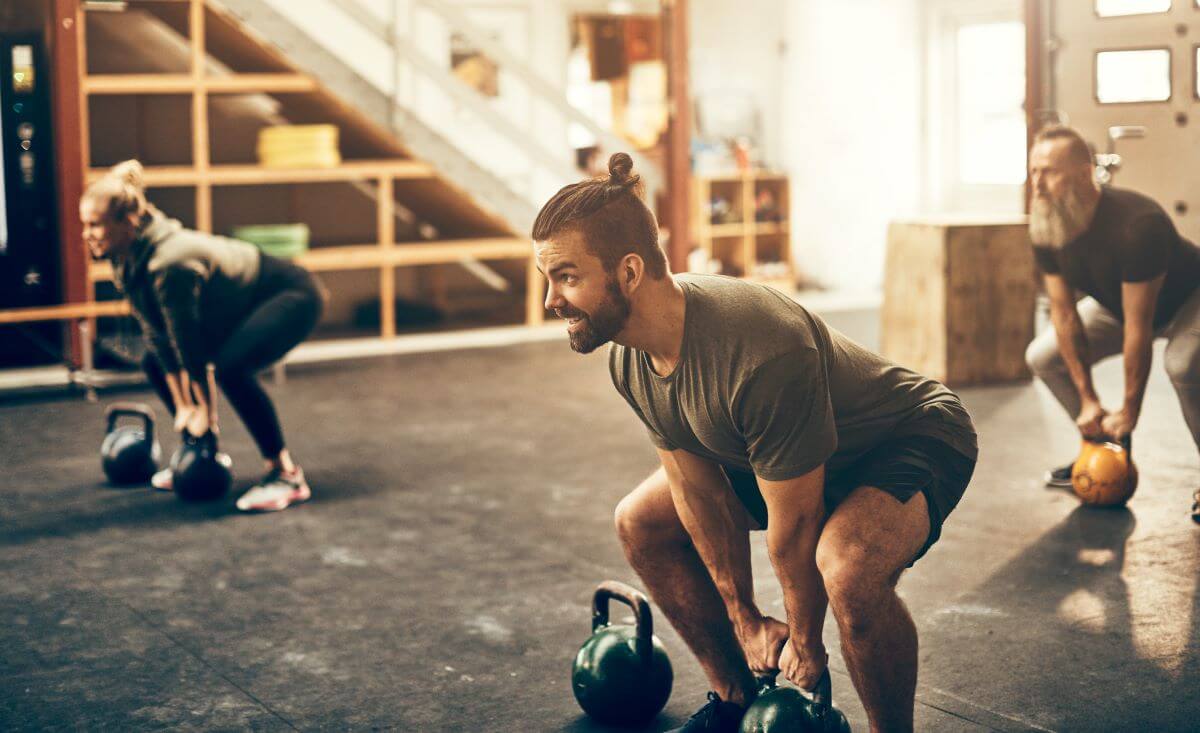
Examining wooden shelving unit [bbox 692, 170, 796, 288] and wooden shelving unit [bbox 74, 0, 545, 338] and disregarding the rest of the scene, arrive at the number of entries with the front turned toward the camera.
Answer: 2

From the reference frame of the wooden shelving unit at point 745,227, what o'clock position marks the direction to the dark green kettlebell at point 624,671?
The dark green kettlebell is roughly at 12 o'clock from the wooden shelving unit.

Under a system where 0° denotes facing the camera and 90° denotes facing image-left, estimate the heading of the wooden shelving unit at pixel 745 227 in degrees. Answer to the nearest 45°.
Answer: approximately 0°

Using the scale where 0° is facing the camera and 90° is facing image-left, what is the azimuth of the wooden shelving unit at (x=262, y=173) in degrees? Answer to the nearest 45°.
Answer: approximately 0°
